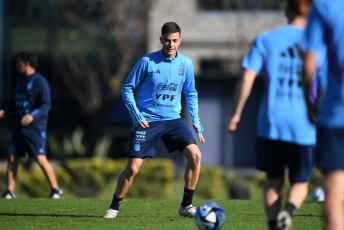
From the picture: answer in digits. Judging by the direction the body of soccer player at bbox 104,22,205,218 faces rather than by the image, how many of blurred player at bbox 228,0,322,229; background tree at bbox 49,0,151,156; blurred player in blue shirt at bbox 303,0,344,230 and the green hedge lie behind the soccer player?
2

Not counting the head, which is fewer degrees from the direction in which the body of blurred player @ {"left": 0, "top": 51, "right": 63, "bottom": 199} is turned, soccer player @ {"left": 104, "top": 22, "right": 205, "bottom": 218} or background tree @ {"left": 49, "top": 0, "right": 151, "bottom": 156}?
the soccer player

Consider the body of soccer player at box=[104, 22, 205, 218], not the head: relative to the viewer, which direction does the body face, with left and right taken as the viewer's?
facing the viewer

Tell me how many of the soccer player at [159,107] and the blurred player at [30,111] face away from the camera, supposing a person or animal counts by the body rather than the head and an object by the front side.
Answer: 0

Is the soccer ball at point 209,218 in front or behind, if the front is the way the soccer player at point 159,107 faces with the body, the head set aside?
in front

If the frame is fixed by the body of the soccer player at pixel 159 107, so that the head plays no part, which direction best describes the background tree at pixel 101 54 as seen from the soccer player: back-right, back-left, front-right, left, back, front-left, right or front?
back

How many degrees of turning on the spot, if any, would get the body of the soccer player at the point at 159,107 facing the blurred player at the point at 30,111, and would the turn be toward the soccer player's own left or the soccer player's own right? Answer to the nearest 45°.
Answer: approximately 135° to the soccer player's own right

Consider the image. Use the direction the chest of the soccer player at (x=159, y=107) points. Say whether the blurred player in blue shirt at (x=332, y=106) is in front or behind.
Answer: in front
